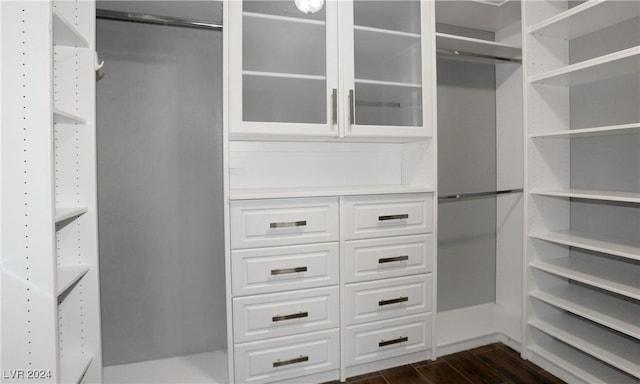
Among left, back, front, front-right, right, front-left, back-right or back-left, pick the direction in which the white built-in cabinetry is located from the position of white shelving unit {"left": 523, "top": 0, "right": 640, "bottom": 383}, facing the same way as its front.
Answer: front

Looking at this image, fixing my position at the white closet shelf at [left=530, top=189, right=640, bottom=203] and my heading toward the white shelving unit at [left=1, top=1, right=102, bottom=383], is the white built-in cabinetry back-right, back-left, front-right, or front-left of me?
front-right

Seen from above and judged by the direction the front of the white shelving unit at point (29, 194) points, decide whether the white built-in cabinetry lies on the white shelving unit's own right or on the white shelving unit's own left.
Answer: on the white shelving unit's own left

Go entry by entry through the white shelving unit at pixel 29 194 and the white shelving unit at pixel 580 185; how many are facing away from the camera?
0

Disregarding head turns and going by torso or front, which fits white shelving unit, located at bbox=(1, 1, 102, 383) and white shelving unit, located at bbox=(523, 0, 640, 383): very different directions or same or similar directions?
very different directions

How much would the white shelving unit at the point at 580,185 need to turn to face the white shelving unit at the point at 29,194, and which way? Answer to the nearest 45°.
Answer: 0° — it already faces it

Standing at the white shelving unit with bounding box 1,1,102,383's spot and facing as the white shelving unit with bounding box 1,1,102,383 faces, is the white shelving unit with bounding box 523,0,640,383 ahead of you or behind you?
ahead

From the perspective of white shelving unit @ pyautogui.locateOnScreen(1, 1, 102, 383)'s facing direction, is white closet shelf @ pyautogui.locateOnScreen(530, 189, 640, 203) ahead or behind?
ahead

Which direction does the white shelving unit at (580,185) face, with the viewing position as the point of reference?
facing the viewer and to the left of the viewer

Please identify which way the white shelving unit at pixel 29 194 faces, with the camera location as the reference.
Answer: facing the viewer and to the right of the viewer

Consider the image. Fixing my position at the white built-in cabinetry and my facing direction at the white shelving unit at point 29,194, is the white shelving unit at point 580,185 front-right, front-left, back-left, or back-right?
back-left
